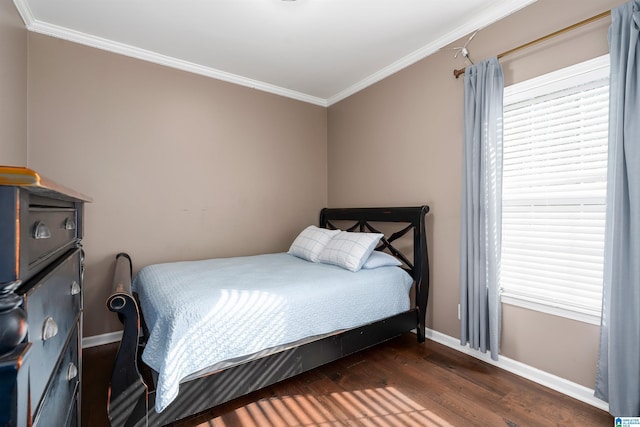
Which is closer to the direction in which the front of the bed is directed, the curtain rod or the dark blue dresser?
the dark blue dresser

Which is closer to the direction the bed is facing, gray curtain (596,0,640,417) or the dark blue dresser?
the dark blue dresser

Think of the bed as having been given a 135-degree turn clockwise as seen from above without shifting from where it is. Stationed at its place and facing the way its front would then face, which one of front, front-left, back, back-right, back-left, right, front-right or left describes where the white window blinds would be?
right

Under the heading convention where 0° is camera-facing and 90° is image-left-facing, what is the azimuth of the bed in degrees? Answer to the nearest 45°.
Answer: approximately 45°

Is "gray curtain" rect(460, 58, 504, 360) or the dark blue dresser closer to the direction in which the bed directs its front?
the dark blue dresser

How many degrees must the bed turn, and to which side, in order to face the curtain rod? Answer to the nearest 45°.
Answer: approximately 135° to its left

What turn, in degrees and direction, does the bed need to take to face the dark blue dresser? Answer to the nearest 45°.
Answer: approximately 45° to its left

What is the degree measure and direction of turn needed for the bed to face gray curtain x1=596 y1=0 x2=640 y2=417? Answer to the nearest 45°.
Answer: approximately 135° to its left
